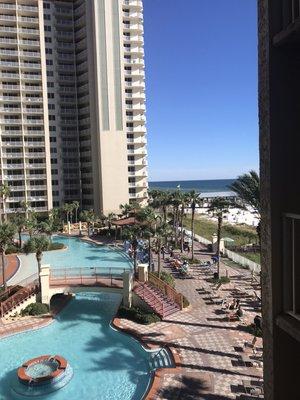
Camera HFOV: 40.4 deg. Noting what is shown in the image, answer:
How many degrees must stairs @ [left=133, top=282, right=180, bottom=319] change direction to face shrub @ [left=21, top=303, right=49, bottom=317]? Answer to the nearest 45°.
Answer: approximately 135° to its right

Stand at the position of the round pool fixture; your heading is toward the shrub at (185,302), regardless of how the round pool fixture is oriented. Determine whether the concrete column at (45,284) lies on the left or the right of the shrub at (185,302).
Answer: left

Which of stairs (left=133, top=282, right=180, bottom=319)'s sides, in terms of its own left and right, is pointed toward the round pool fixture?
right

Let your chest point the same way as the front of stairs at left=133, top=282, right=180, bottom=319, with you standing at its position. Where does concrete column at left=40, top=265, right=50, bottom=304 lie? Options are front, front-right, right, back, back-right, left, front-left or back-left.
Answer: back-right

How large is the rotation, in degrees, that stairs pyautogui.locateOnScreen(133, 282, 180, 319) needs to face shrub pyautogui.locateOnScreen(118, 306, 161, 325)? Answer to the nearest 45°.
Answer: approximately 90° to its right

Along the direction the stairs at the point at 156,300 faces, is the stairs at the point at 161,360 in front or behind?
in front

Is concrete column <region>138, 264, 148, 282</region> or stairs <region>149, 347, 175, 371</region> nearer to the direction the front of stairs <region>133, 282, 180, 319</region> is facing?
the stairs

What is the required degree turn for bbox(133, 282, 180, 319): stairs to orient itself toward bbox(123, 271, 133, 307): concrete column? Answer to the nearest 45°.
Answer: approximately 180°

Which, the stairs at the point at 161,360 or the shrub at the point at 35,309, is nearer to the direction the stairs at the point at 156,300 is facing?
the stairs

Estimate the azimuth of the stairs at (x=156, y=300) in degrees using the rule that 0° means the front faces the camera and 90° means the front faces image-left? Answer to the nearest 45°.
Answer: approximately 315°

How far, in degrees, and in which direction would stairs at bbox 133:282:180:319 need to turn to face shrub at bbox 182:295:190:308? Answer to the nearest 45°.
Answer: approximately 45° to its left

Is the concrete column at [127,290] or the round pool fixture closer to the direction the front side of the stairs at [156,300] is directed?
the round pool fixture

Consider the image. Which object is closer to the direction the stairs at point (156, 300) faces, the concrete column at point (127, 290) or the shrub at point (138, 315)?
the shrub
